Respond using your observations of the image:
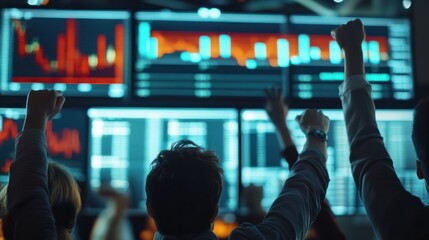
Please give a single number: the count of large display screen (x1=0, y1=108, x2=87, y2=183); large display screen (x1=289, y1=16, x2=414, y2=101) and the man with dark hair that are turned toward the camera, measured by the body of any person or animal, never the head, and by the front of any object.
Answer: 2

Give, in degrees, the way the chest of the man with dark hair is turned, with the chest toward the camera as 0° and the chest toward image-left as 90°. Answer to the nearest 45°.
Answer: approximately 180°

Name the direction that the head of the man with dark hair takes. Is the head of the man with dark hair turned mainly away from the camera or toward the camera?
away from the camera

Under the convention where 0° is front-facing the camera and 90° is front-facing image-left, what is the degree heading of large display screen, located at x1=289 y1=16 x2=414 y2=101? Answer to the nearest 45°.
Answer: approximately 0°

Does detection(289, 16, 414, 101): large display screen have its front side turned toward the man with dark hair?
yes

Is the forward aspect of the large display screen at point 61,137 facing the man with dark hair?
yes

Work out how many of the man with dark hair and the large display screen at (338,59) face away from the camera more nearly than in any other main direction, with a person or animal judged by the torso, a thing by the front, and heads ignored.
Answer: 1

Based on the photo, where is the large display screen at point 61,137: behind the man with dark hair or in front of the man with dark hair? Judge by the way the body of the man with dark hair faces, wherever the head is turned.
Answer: in front

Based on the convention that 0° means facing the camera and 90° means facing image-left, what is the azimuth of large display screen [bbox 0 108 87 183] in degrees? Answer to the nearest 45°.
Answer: approximately 0°

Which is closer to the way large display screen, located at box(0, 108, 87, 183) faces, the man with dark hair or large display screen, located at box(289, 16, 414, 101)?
the man with dark hair

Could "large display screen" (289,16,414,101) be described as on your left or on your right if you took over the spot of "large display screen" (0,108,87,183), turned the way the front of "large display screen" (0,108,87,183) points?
on your left

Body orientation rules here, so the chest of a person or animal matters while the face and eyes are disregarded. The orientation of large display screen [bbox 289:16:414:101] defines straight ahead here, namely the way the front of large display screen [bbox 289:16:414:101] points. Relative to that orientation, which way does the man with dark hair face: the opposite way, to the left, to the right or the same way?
the opposite way

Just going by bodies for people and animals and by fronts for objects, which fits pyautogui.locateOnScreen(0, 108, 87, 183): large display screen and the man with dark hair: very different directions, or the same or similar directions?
very different directions
